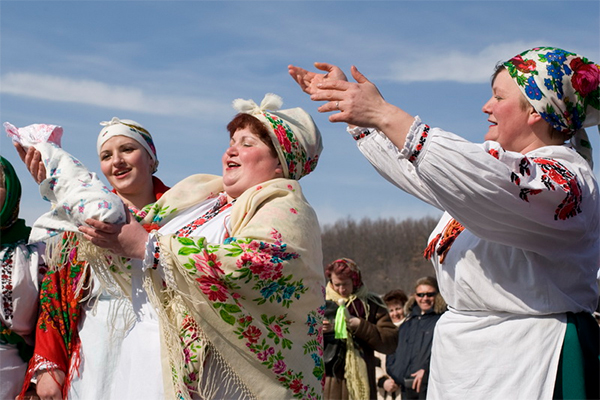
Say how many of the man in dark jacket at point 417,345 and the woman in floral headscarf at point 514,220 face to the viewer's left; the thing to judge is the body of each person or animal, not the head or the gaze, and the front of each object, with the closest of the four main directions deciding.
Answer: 1

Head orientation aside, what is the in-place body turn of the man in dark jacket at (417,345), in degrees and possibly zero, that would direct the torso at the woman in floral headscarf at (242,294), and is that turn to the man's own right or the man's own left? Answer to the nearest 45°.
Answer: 0° — they already face them

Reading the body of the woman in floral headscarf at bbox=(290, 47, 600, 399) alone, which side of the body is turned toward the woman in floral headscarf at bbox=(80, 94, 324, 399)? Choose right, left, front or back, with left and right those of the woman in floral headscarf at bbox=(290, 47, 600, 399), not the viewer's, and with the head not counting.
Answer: front

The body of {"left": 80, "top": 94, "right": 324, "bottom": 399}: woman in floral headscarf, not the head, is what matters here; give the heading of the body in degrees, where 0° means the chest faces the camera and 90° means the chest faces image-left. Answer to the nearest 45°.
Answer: approximately 45°

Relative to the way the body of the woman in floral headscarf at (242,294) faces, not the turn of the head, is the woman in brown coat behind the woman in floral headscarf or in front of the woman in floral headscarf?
behind

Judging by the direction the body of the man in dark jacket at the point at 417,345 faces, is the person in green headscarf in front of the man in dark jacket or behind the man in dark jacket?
in front

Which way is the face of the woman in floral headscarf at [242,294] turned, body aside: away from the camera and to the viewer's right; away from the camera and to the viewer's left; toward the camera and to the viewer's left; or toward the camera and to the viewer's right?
toward the camera and to the viewer's left

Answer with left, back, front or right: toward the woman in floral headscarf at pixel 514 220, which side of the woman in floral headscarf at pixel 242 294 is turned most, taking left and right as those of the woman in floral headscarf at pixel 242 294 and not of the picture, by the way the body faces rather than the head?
left

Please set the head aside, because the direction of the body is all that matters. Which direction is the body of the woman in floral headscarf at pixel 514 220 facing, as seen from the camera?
to the viewer's left

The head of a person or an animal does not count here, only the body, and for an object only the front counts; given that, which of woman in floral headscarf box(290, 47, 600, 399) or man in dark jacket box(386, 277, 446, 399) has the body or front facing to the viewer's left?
the woman in floral headscarf

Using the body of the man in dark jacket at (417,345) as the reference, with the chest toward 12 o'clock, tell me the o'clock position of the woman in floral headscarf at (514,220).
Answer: The woman in floral headscarf is roughly at 12 o'clock from the man in dark jacket.

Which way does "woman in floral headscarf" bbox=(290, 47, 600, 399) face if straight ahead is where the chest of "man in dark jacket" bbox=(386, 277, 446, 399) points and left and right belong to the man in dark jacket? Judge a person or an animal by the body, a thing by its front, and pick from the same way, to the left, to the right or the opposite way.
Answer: to the right

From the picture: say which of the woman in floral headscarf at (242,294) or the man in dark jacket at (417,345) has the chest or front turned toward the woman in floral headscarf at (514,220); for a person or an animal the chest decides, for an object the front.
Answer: the man in dark jacket

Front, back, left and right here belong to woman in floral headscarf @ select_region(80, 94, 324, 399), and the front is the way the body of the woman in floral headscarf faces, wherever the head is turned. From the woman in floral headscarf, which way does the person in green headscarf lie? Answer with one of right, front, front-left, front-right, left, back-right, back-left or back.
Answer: right
